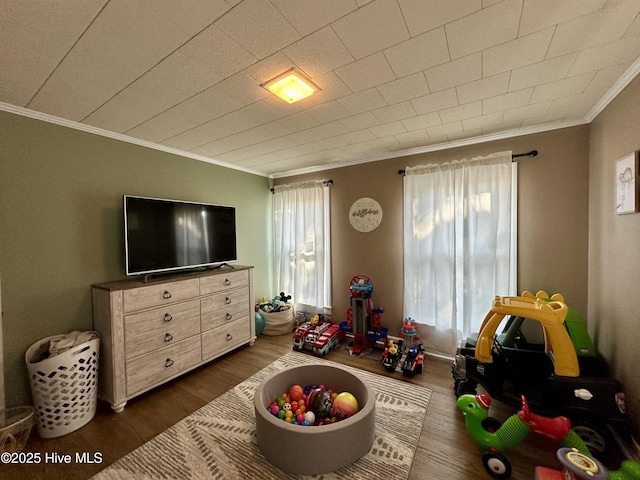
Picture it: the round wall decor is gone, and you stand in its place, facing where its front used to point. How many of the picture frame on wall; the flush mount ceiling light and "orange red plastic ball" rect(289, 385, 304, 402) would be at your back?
0

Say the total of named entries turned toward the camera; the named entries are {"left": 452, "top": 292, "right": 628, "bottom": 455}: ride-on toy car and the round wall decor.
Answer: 1

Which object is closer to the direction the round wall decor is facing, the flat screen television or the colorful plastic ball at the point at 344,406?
the colorful plastic ball

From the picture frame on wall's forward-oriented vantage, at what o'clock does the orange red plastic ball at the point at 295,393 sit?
The orange red plastic ball is roughly at 12 o'clock from the picture frame on wall.

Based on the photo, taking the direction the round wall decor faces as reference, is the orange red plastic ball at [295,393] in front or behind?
in front

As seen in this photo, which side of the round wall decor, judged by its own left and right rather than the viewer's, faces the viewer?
front

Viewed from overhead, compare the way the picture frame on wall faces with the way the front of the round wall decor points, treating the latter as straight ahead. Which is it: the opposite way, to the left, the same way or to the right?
to the right

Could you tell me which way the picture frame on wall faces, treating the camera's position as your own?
facing the viewer and to the left of the viewer

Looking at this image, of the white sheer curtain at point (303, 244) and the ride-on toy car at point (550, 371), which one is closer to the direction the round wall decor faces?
the ride-on toy car

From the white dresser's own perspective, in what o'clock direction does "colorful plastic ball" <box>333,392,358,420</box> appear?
The colorful plastic ball is roughly at 12 o'clock from the white dresser.

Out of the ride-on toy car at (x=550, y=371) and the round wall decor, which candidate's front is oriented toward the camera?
the round wall decor

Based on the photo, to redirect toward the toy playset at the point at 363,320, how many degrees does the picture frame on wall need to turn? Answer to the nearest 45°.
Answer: approximately 45° to its right

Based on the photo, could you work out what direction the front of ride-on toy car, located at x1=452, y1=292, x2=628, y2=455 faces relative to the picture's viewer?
facing away from the viewer and to the left of the viewer

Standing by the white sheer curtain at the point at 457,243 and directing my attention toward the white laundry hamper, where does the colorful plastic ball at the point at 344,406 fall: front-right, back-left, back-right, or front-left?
front-left

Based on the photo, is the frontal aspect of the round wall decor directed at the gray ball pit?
yes

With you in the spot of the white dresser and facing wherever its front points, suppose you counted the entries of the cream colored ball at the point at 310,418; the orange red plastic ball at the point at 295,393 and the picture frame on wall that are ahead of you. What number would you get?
3
